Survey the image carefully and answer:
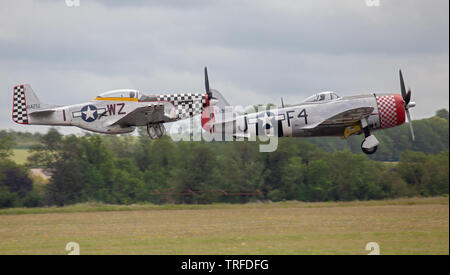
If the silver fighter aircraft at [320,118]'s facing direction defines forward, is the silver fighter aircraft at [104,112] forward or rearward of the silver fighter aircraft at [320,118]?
rearward

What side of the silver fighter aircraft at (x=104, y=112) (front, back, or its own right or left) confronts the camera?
right

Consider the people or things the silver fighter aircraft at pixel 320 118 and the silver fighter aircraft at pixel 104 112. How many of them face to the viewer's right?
2

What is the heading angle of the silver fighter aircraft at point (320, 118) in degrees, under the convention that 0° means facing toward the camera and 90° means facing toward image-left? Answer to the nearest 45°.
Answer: approximately 270°

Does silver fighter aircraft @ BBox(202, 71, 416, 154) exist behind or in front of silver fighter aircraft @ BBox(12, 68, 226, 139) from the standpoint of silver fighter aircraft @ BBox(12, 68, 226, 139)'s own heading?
in front
